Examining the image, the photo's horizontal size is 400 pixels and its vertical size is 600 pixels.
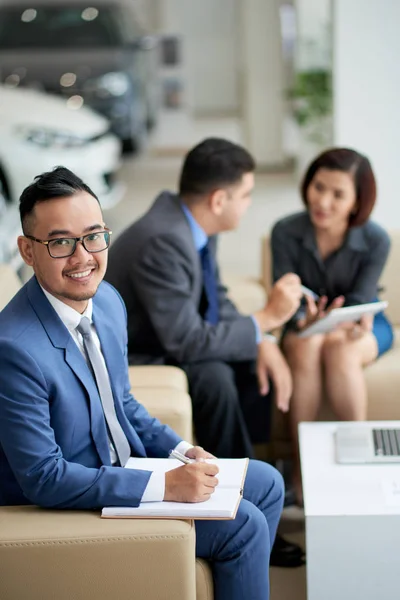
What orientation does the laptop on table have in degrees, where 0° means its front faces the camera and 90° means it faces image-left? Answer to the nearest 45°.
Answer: approximately 90°

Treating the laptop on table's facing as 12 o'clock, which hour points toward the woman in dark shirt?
The woman in dark shirt is roughly at 3 o'clock from the laptop on table.

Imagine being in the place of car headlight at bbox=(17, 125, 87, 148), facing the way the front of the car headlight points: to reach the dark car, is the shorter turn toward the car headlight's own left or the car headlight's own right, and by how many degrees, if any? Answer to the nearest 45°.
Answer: approximately 135° to the car headlight's own left

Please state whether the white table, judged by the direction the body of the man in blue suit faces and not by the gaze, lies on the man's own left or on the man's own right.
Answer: on the man's own left

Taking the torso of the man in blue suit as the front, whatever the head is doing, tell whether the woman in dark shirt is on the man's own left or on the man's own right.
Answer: on the man's own left

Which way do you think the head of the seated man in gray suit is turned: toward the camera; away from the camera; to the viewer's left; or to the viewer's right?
to the viewer's right

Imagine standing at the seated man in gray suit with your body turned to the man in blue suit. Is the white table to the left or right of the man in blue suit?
left

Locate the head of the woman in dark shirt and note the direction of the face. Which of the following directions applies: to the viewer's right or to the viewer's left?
to the viewer's left
